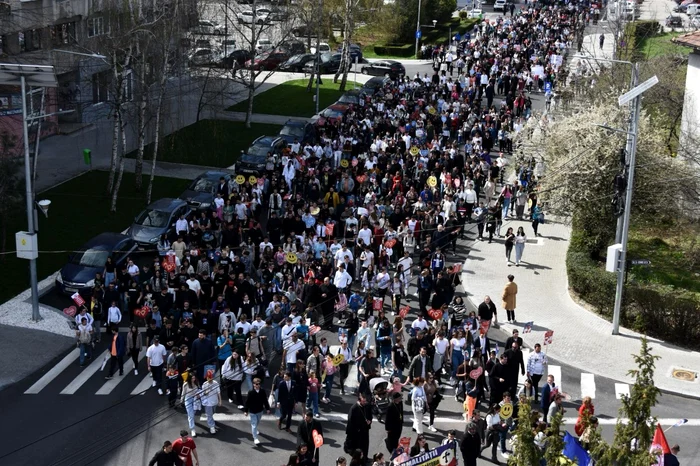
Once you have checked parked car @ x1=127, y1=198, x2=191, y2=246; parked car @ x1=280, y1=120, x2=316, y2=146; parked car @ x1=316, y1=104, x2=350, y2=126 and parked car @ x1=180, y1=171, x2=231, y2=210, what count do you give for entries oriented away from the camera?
0

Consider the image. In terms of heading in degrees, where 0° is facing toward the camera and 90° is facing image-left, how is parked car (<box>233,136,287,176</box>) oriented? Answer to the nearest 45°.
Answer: approximately 45°

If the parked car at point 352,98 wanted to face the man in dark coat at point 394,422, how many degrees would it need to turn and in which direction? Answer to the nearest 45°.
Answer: approximately 45° to its left

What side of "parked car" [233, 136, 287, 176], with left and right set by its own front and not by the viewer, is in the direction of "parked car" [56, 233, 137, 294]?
front

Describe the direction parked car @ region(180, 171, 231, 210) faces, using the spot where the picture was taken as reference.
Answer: facing the viewer and to the left of the viewer

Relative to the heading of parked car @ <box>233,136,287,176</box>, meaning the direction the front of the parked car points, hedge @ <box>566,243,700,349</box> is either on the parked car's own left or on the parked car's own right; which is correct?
on the parked car's own left

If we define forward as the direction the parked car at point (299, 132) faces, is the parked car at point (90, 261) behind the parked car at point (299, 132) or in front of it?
in front

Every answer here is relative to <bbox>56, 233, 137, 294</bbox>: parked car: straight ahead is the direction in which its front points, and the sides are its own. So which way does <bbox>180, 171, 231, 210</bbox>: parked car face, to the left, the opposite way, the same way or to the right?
the same way

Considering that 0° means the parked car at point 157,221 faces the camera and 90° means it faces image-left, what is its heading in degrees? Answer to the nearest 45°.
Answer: approximately 45°

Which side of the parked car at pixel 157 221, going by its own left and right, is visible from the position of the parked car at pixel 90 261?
front

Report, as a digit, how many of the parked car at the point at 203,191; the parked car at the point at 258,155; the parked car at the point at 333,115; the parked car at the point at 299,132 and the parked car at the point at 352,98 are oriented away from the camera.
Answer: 0

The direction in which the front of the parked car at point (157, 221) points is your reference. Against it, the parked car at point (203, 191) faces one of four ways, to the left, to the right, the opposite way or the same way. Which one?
the same way

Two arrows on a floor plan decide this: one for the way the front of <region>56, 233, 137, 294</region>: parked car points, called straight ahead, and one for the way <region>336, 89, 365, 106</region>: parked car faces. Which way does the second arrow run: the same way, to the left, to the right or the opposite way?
the same way

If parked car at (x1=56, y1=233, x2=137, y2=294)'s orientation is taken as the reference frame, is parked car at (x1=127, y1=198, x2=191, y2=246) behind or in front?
behind

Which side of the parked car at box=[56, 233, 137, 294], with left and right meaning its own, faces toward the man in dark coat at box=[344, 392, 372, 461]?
left

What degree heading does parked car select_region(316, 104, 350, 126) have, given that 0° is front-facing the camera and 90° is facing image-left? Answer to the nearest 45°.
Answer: approximately 45°

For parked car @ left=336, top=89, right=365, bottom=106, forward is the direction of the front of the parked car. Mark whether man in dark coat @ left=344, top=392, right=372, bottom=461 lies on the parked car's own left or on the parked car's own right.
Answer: on the parked car's own left

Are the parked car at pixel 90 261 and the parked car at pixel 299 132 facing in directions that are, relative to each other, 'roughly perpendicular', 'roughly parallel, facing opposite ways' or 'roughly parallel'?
roughly parallel
